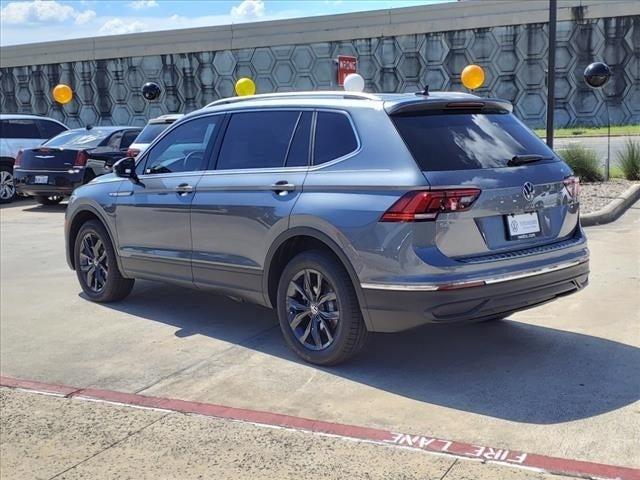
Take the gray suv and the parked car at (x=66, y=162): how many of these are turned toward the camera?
0

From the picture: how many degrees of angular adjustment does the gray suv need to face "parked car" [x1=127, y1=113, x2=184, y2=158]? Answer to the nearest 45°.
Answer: approximately 45° to its right

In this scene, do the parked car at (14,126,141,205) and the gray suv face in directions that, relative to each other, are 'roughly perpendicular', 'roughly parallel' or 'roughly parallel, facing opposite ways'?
roughly perpendicular

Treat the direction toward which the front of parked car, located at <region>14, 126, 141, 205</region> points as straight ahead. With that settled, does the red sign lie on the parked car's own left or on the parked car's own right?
on the parked car's own right

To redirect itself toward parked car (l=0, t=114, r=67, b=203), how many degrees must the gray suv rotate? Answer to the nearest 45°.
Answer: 0° — it already faces it

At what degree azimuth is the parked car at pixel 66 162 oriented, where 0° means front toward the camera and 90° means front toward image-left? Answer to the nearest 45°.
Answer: approximately 225°

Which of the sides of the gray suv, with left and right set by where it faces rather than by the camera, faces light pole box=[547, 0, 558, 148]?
right

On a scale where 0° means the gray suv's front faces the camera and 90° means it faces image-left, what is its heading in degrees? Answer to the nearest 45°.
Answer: approximately 135°
